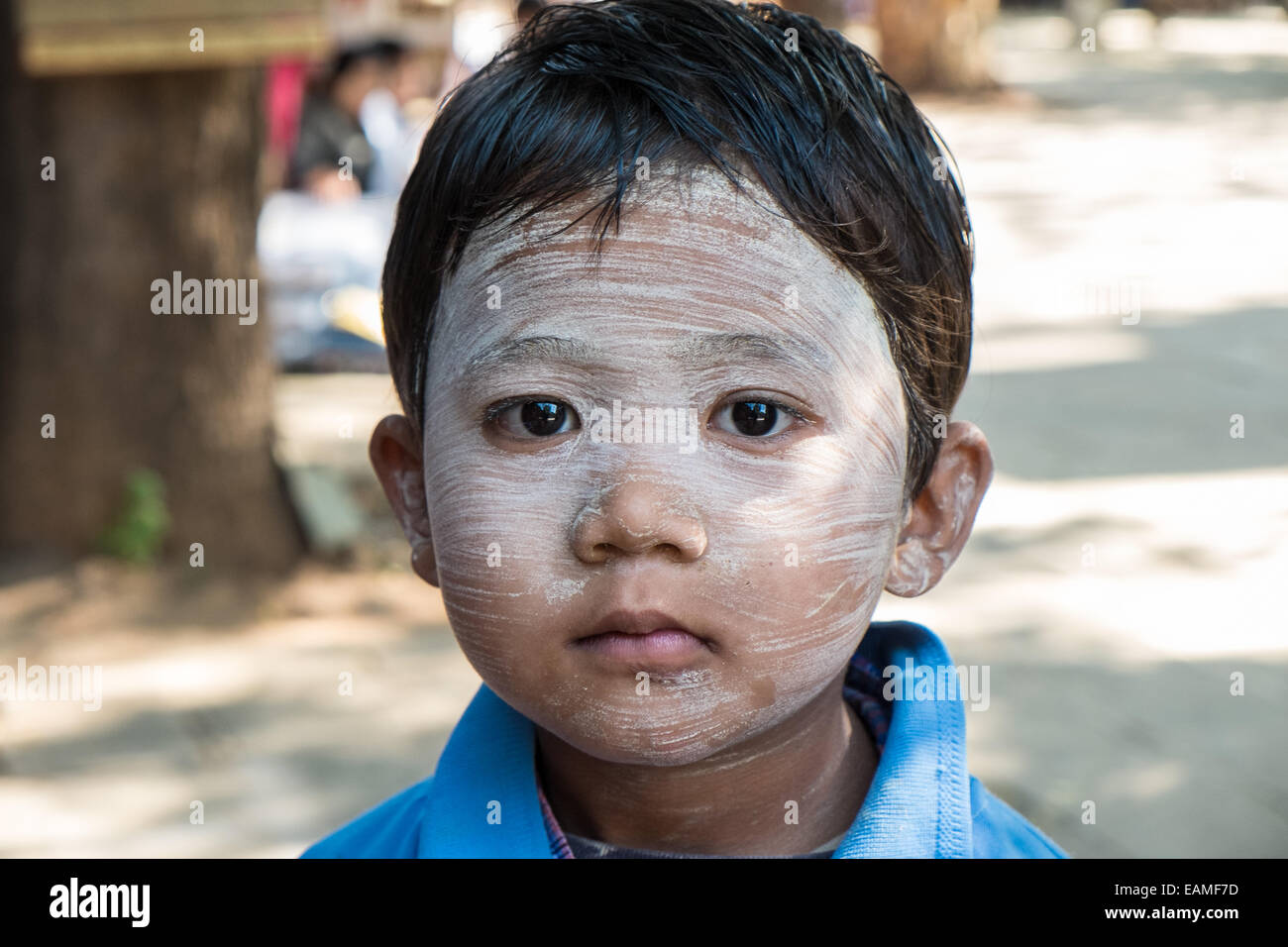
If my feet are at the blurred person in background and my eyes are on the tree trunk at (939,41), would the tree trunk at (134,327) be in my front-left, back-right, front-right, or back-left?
back-right

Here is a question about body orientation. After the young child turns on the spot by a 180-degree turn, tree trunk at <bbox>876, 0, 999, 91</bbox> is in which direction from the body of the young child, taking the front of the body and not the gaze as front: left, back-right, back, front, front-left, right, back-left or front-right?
front

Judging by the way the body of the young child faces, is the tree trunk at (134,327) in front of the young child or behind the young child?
behind

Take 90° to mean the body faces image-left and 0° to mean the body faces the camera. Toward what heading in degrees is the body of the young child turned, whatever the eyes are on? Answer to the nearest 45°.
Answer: approximately 0°

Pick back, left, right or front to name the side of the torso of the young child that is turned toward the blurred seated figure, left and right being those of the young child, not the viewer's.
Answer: back

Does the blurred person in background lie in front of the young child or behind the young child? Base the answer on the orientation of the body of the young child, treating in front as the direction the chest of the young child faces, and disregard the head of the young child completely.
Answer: behind
